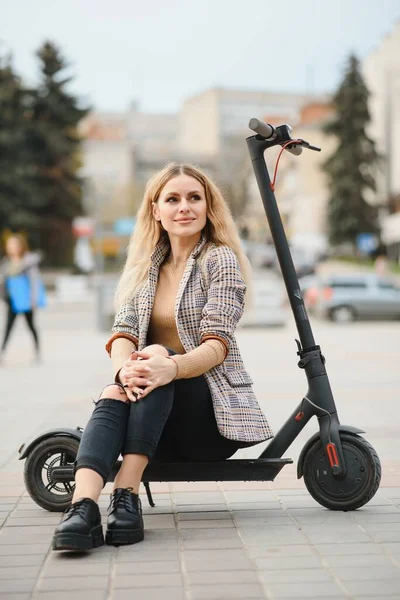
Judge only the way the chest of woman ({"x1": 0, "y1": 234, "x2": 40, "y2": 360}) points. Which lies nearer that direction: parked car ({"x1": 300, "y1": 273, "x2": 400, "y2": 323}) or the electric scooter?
the electric scooter

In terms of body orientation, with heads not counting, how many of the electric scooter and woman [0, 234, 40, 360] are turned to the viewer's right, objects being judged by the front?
1

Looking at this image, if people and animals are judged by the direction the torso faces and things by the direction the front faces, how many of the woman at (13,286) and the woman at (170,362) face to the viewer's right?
0

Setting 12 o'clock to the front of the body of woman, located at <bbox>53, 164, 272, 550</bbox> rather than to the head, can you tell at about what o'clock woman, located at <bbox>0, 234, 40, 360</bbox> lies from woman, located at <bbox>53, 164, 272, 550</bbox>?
woman, located at <bbox>0, 234, 40, 360</bbox> is roughly at 4 o'clock from woman, located at <bbox>53, 164, 272, 550</bbox>.

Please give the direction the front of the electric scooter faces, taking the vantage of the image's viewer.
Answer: facing to the right of the viewer

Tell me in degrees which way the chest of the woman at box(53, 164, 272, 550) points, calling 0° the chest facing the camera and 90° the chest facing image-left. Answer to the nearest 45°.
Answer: approximately 45°

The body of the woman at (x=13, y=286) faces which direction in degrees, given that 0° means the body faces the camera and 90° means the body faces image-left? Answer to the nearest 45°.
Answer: approximately 0°

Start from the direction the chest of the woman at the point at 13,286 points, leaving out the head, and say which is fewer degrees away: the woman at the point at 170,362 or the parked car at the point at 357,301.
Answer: the woman
